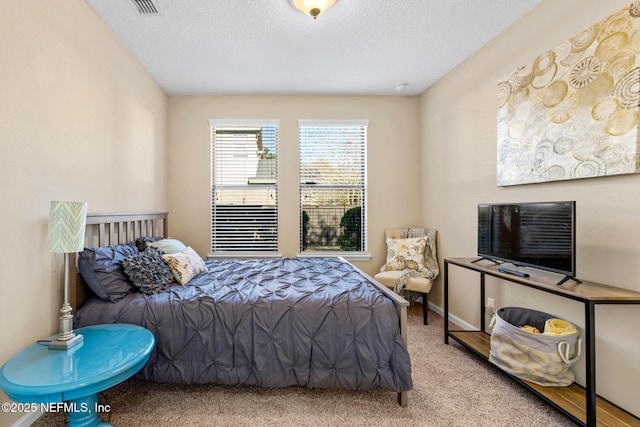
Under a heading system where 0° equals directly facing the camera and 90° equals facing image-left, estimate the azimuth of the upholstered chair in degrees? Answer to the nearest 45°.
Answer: approximately 45°

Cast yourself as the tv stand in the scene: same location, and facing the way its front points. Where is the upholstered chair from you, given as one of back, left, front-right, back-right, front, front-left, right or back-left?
right

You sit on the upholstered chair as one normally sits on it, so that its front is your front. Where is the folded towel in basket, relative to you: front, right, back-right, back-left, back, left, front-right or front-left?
left

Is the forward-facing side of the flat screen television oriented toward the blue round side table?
yes

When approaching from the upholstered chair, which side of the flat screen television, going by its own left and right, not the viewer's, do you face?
right

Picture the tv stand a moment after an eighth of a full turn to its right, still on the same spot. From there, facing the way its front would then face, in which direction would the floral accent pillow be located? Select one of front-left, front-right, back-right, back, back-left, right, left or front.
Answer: front-right

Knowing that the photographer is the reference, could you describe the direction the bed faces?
facing to the right of the viewer

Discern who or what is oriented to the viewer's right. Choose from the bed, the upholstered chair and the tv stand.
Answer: the bed

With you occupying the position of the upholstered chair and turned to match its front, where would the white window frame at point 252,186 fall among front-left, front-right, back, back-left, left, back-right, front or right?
front-right
